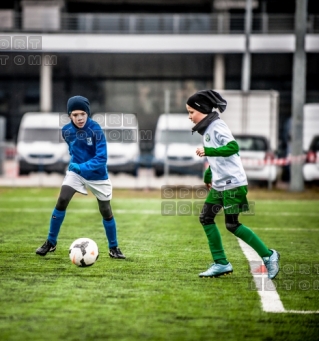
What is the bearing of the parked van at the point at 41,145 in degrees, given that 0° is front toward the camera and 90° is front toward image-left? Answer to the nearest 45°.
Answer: approximately 0°

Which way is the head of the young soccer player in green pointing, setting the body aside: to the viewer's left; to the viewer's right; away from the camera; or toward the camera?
to the viewer's left

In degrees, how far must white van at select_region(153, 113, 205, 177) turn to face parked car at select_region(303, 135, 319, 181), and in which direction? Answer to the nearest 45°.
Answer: approximately 45° to its left

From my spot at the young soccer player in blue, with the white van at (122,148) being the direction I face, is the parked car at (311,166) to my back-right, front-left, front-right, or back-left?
front-right

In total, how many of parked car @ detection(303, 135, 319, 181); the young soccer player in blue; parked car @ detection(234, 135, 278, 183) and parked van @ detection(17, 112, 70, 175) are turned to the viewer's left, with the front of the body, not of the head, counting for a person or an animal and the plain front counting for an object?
0

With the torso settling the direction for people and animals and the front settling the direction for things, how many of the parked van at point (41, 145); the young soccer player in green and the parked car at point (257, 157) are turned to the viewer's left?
1

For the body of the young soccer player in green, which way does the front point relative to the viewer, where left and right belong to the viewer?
facing to the left of the viewer

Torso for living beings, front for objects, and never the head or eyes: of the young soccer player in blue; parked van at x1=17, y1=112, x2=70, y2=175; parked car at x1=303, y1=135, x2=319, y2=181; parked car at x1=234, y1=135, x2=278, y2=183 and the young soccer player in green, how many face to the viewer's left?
1

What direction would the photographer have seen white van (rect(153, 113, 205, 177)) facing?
facing the viewer

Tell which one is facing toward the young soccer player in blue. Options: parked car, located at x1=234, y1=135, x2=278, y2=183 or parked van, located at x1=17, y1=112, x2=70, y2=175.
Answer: parked van, located at x1=17, y1=112, x2=70, y2=175

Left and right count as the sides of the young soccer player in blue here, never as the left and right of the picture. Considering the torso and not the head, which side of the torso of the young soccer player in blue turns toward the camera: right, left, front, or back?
front

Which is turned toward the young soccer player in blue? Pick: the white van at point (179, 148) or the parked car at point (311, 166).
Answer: the white van
